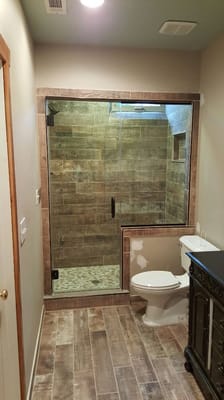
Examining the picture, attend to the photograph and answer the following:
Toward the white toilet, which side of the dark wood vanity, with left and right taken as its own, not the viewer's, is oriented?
right

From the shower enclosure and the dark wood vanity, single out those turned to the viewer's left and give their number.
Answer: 1

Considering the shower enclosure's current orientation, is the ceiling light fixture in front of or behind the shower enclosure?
in front

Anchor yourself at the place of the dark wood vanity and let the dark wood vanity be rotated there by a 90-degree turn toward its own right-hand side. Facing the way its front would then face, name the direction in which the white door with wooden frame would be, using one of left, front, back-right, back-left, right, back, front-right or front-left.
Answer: back-left

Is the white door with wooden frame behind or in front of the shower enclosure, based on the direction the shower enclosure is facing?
in front

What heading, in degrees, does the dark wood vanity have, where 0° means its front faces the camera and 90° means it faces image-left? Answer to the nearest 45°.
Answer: approximately 90°

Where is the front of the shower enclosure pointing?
toward the camera

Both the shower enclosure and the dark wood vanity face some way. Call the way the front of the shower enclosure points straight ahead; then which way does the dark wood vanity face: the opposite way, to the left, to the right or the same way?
to the right
